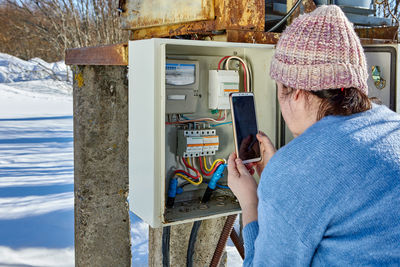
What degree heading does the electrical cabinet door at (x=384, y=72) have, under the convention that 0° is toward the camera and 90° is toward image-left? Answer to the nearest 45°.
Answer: approximately 0°

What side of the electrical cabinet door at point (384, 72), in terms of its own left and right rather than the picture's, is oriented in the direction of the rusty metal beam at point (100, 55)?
right

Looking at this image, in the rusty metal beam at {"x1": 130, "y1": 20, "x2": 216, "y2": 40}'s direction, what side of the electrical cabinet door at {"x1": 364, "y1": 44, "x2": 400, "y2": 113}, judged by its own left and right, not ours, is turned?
right

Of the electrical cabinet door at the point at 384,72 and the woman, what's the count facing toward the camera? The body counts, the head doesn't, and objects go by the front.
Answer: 1

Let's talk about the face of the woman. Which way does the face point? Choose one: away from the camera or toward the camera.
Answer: away from the camera

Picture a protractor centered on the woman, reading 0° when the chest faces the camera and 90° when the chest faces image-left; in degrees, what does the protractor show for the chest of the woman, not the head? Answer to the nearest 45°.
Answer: approximately 135°

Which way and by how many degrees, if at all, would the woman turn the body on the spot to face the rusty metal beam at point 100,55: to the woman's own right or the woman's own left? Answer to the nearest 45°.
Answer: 0° — they already face it

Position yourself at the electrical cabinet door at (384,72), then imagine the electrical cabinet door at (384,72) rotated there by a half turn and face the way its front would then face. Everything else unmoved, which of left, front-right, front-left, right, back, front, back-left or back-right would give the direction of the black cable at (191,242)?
left

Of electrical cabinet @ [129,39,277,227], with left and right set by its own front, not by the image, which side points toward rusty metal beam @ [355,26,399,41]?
left

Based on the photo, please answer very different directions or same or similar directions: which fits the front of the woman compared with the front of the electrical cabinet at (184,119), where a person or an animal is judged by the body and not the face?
very different directions

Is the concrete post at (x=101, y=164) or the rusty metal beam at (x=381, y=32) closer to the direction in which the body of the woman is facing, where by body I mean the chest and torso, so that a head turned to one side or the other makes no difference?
the concrete post

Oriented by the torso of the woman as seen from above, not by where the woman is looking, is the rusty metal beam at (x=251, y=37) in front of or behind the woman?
in front
